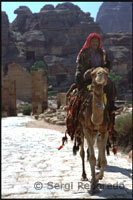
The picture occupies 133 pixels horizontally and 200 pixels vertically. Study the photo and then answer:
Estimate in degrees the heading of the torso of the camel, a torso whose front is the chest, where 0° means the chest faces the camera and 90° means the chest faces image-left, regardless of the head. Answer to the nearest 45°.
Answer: approximately 0°

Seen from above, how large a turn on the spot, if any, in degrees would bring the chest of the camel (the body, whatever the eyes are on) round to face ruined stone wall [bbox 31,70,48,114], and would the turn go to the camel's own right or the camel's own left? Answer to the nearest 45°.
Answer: approximately 180°

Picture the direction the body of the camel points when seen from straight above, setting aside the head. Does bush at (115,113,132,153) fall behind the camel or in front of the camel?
behind
